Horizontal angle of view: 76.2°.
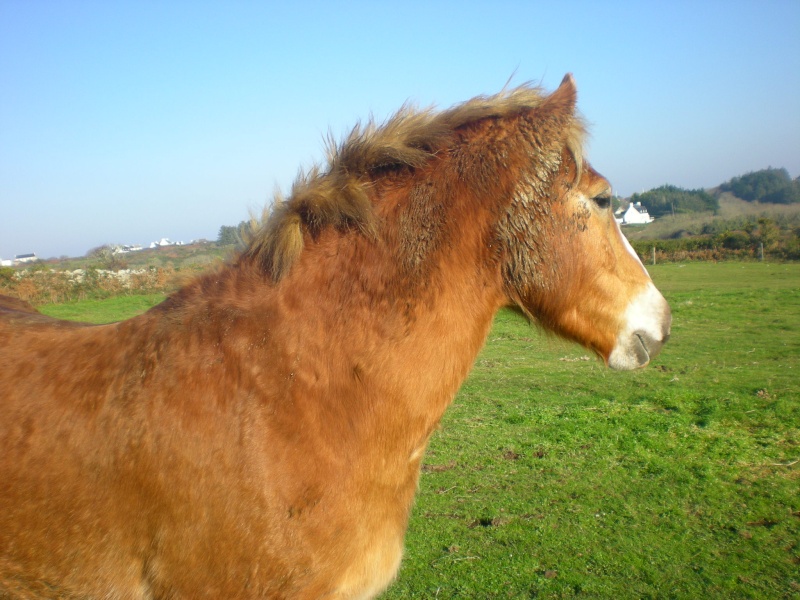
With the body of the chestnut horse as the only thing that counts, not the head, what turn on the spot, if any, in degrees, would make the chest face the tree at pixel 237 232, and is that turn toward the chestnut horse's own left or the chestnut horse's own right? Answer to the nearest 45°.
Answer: approximately 135° to the chestnut horse's own left

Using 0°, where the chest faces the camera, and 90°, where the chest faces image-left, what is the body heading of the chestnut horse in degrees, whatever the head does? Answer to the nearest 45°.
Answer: approximately 270°
